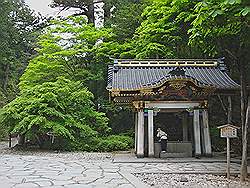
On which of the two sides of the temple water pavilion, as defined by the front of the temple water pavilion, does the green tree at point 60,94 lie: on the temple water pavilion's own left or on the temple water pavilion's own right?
on the temple water pavilion's own right

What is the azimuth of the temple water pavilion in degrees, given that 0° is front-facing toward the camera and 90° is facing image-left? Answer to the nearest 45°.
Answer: approximately 0°

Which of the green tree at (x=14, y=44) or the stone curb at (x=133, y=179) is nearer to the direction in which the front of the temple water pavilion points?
the stone curb

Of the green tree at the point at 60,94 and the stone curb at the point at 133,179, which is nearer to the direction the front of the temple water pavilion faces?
the stone curb
